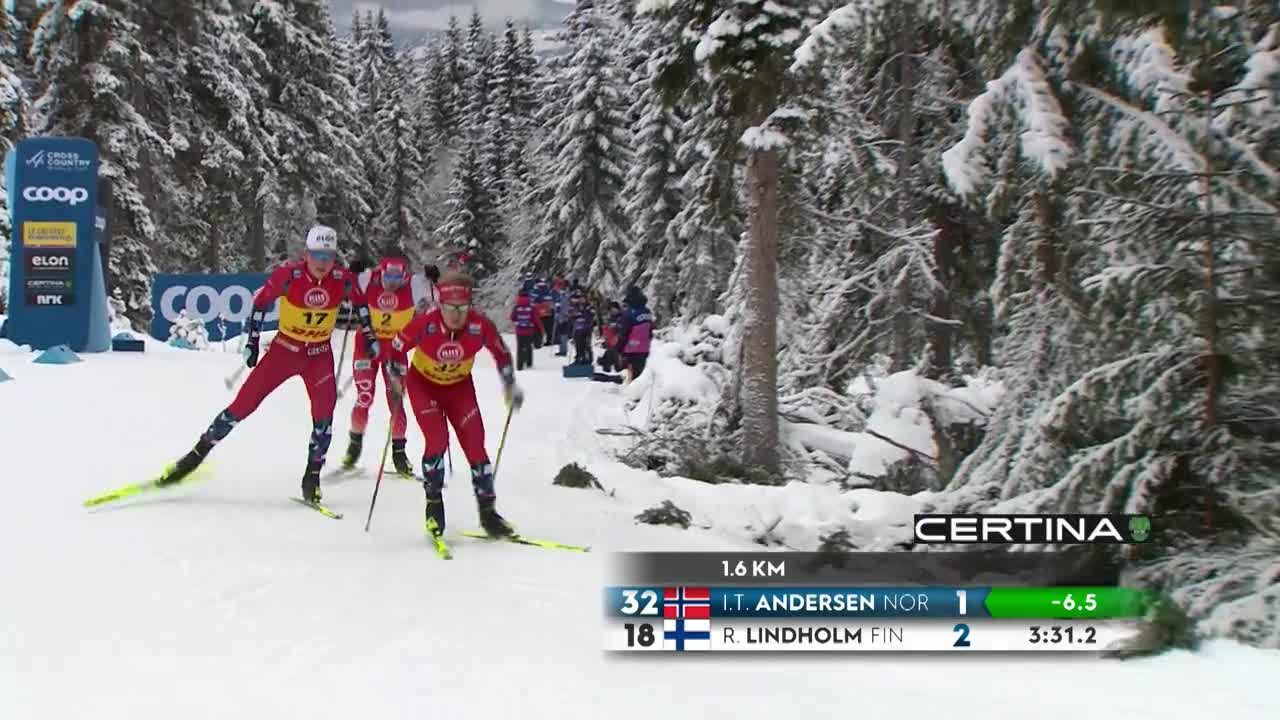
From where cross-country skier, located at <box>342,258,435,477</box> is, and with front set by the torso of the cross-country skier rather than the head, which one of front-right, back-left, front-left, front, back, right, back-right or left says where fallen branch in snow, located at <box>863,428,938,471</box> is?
left

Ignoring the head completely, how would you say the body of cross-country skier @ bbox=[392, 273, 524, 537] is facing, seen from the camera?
toward the camera

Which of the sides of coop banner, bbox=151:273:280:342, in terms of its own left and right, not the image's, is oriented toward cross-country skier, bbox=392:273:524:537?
front

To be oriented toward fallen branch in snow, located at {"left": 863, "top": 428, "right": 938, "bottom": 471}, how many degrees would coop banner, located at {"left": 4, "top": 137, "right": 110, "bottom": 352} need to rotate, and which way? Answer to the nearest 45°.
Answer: approximately 45° to its left

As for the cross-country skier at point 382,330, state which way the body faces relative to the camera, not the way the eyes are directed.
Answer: toward the camera

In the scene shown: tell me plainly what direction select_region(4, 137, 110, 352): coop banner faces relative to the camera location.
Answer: facing the viewer

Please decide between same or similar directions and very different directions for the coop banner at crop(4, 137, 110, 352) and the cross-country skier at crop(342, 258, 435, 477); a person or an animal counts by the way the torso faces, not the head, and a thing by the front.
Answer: same or similar directions

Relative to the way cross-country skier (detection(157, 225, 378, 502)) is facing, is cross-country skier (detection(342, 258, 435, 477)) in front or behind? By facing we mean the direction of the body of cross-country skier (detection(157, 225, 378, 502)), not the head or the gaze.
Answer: behind

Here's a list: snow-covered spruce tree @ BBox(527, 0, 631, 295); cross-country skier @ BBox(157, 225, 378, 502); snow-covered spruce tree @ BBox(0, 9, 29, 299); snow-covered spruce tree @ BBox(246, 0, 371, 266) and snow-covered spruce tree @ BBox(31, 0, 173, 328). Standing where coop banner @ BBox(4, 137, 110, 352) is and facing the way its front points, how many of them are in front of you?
1

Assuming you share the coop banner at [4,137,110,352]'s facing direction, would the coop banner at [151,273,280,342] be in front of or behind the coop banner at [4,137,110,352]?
behind

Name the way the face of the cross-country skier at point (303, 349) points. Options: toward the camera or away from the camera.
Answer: toward the camera

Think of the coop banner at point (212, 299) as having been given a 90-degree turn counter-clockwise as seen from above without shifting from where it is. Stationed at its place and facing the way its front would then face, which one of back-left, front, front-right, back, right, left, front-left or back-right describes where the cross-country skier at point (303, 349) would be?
right

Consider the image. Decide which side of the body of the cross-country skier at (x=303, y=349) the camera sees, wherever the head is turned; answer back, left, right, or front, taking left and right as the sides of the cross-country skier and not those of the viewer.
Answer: front

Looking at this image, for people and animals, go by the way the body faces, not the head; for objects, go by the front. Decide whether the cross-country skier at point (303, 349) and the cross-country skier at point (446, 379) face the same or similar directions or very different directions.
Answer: same or similar directions

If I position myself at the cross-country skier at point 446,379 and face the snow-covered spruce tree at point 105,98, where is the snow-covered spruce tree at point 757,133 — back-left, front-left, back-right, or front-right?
front-right
